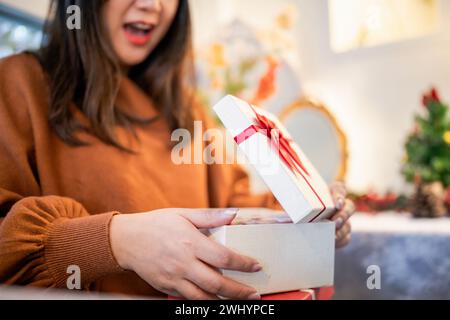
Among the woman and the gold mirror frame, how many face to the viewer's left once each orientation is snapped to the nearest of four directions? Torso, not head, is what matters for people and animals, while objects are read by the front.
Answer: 0

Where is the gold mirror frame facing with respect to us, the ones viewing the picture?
facing the viewer

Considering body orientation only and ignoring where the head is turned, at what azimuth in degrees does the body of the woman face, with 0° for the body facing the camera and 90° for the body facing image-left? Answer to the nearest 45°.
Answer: approximately 315°
